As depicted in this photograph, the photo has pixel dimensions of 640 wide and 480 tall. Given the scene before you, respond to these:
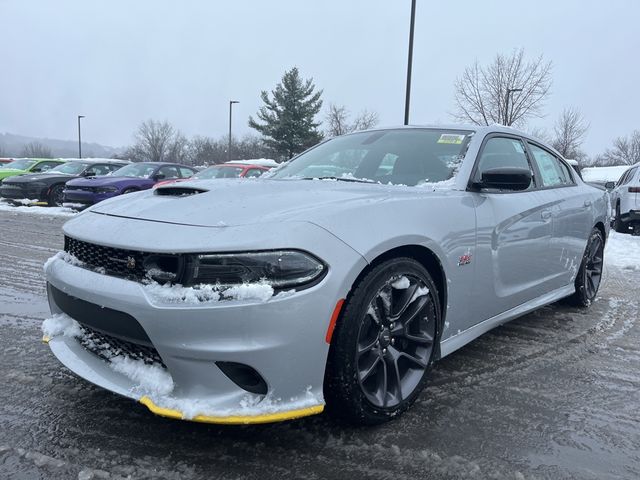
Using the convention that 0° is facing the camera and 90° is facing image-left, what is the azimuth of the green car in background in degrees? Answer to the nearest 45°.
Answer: approximately 45°

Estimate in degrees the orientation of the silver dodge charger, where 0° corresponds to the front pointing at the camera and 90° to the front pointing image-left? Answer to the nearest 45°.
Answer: approximately 45°

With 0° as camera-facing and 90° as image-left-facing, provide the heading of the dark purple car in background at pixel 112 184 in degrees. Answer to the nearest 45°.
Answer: approximately 45°

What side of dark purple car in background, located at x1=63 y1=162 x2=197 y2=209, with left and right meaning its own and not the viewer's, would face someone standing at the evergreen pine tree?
back
